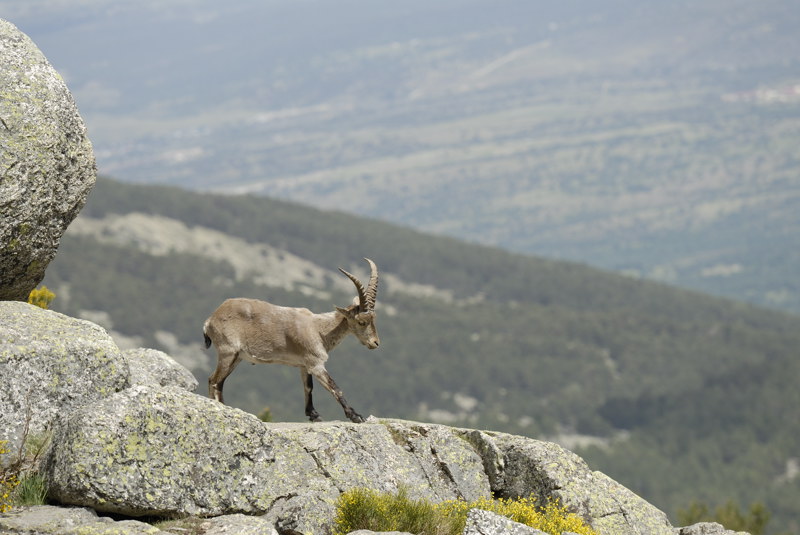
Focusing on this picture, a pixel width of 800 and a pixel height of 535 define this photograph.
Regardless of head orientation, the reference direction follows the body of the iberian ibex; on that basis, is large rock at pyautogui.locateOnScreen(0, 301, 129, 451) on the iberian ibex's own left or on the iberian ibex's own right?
on the iberian ibex's own right

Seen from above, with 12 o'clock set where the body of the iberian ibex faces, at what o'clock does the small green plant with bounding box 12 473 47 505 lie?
The small green plant is roughly at 4 o'clock from the iberian ibex.

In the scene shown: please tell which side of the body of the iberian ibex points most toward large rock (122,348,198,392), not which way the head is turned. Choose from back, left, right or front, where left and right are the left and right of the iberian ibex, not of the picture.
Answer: back

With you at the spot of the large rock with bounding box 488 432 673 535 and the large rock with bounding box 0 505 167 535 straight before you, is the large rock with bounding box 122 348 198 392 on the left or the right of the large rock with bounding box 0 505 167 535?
right

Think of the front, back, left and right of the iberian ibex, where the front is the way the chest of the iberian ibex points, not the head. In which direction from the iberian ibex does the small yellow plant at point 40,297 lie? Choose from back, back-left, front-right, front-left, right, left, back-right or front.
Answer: back-left

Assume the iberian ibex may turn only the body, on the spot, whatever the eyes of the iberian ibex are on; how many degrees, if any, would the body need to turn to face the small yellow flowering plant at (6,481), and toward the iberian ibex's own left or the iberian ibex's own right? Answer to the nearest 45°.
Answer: approximately 135° to the iberian ibex's own right

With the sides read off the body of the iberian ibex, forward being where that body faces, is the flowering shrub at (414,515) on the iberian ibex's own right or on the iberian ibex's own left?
on the iberian ibex's own right

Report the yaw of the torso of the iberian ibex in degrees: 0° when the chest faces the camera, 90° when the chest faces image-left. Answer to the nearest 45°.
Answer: approximately 270°
